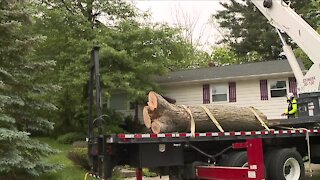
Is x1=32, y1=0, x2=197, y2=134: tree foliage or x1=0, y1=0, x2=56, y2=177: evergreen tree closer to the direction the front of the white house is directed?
the evergreen tree

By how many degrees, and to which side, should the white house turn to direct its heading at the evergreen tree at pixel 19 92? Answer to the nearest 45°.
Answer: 0° — it already faces it

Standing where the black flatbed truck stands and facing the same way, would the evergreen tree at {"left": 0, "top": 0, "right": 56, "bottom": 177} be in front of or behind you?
behind

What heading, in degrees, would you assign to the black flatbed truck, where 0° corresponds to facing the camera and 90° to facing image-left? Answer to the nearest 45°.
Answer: approximately 270°

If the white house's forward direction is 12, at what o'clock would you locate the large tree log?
The large tree log is roughly at 12 o'clock from the white house.

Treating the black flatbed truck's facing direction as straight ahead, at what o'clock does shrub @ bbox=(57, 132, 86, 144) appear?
The shrub is roughly at 8 o'clock from the black flatbed truck.

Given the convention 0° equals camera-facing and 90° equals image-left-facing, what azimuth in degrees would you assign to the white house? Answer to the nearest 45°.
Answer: approximately 0°

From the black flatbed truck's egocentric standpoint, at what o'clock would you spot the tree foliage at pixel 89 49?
The tree foliage is roughly at 8 o'clock from the black flatbed truck.
